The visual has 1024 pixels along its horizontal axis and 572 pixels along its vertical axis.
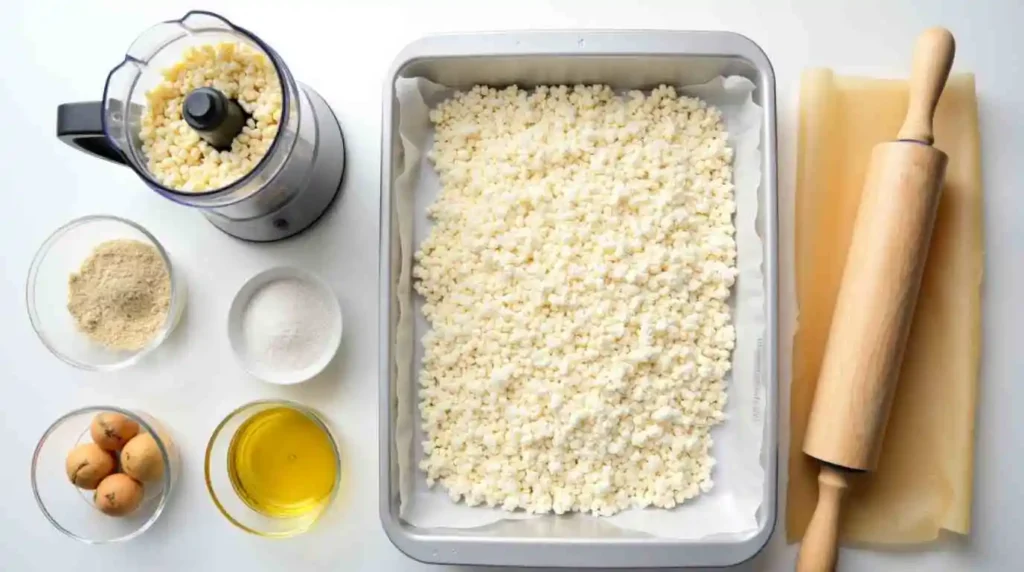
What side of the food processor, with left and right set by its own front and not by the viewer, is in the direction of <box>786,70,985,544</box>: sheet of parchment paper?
left

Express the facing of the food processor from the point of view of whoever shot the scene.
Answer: facing the viewer
